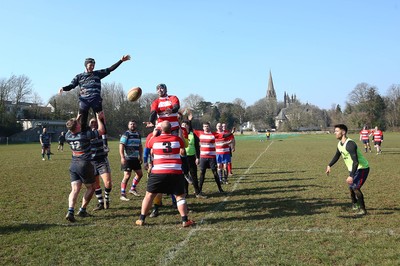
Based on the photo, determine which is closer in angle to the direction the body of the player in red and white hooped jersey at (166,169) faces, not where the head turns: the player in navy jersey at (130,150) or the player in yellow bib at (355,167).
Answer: the player in navy jersey

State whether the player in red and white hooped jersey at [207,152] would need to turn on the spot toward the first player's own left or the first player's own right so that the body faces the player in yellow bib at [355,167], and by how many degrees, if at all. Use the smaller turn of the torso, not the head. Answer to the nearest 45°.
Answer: approximately 45° to the first player's own left

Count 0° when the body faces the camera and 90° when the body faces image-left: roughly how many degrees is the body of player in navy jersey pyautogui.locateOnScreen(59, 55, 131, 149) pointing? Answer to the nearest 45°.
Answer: approximately 0°

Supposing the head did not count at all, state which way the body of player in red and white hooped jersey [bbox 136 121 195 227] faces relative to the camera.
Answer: away from the camera

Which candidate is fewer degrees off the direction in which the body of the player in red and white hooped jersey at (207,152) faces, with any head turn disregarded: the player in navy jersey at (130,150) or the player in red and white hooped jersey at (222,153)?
the player in navy jersey

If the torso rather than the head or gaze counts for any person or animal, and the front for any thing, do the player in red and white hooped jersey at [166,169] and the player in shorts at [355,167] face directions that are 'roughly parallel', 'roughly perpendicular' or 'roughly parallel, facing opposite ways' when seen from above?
roughly perpendicular

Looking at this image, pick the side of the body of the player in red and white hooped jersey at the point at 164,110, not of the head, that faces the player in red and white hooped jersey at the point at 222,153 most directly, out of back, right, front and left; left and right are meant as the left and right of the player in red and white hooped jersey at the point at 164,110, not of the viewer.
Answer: back

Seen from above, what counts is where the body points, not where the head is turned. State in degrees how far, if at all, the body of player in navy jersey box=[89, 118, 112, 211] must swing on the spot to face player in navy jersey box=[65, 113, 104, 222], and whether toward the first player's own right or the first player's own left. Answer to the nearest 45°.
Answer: approximately 45° to the first player's own left
